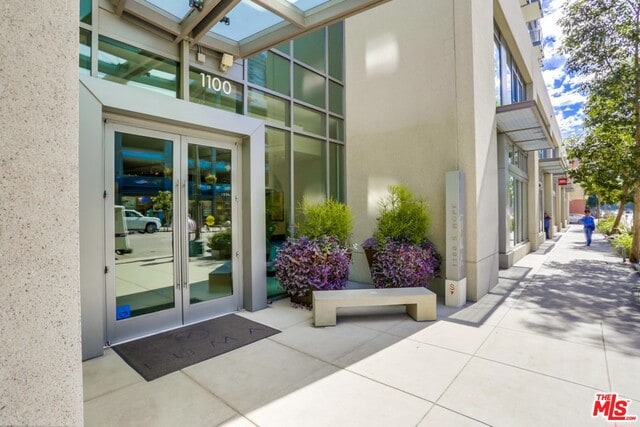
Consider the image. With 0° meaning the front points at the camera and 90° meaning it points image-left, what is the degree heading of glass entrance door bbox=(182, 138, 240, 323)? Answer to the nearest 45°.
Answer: approximately 315°

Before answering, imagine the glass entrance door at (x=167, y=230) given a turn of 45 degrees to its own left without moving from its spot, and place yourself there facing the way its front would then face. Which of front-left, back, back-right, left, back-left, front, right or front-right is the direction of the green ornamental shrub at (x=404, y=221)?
front

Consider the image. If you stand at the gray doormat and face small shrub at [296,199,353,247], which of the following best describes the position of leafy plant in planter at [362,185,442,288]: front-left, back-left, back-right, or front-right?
front-right

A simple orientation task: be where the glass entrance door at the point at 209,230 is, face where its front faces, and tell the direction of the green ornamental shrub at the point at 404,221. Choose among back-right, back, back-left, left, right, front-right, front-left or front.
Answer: front-left

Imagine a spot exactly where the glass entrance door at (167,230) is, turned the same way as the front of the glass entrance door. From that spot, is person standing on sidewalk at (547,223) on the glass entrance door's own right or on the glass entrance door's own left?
on the glass entrance door's own left

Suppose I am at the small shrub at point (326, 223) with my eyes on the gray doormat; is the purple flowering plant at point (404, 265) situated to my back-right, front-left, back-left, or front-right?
back-left

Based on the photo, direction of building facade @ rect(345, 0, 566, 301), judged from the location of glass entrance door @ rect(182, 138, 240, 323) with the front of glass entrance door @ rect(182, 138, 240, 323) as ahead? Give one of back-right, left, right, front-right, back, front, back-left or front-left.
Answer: front-left

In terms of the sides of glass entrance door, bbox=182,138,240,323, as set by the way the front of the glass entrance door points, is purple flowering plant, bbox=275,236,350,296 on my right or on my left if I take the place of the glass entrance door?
on my left

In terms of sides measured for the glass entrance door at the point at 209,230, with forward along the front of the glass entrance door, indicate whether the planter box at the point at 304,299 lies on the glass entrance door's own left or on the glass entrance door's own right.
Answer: on the glass entrance door's own left

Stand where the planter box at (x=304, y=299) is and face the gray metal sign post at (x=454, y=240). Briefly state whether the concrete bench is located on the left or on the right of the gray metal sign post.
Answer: right

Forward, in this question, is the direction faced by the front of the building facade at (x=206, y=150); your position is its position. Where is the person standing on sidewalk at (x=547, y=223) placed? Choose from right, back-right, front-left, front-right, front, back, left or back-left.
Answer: left

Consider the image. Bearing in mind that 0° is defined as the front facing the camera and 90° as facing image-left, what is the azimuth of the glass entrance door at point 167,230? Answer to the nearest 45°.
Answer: approximately 315°

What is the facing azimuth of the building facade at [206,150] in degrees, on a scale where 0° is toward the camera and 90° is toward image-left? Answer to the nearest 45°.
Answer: approximately 315°
